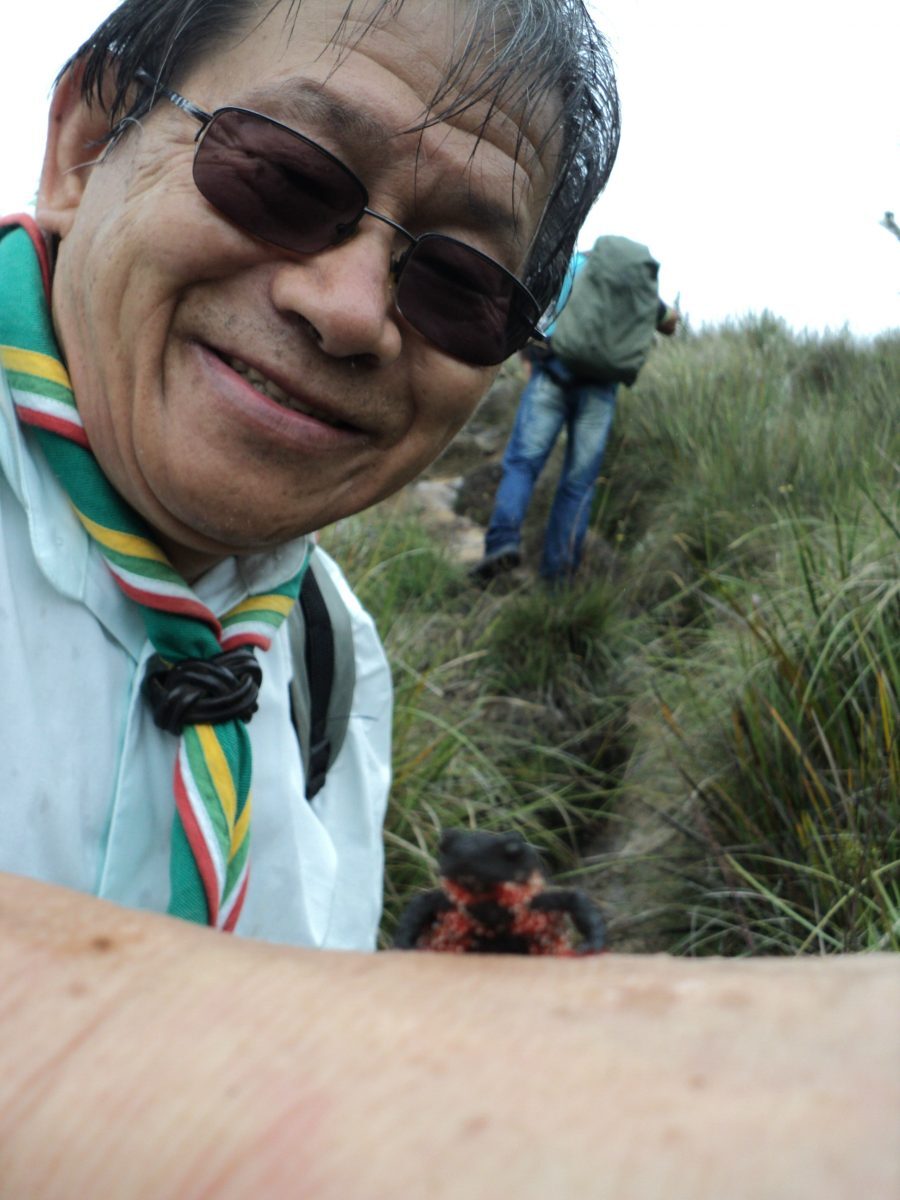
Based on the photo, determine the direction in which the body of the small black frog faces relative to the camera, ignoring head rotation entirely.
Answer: toward the camera

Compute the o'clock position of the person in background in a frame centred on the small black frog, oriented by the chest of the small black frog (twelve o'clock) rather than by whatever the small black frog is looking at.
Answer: The person in background is roughly at 6 o'clock from the small black frog.
